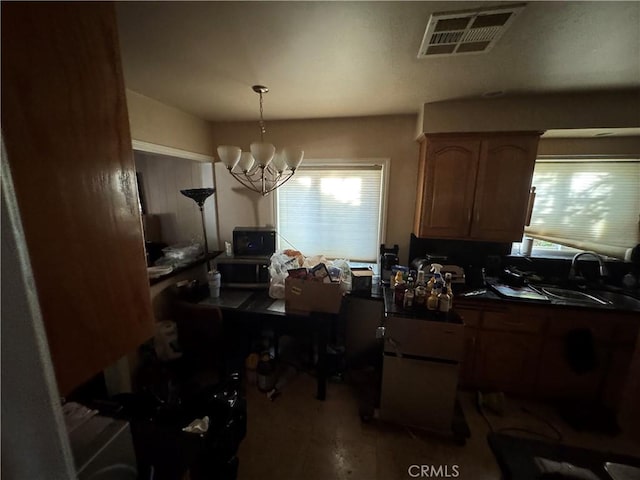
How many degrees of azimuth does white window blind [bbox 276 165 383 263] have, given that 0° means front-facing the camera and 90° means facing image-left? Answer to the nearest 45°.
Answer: approximately 0°

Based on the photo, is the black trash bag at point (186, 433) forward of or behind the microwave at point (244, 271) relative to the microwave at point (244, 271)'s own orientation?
forward

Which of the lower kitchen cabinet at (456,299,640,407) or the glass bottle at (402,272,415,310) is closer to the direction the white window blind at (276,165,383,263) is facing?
the glass bottle

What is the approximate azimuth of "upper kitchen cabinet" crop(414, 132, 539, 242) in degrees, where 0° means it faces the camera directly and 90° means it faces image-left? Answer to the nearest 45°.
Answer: approximately 0°

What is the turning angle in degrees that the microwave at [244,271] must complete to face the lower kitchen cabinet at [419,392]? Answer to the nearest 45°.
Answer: approximately 45° to its left

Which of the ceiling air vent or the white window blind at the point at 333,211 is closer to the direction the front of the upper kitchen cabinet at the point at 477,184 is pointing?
the ceiling air vent

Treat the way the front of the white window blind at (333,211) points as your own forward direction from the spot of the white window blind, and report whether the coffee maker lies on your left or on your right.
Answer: on your left
